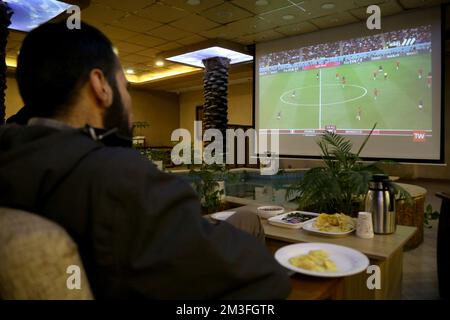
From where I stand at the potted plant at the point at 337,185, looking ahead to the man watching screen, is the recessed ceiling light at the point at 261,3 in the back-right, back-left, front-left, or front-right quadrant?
back-right

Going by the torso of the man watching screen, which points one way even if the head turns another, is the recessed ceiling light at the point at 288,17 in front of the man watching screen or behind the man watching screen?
in front

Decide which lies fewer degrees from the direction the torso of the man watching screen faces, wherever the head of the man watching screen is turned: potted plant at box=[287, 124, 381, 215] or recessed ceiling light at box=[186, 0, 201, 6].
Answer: the potted plant

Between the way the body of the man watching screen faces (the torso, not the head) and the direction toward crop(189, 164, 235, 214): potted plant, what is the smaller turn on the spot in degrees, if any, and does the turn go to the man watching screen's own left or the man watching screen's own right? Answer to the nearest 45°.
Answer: approximately 45° to the man watching screen's own left

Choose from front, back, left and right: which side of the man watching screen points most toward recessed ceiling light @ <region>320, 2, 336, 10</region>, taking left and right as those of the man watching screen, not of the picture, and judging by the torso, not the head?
front

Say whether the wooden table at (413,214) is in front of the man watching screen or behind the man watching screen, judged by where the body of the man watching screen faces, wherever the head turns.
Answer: in front

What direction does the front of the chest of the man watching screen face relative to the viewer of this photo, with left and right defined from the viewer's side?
facing away from the viewer and to the right of the viewer

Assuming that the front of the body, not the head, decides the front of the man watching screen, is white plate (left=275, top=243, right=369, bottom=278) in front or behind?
in front

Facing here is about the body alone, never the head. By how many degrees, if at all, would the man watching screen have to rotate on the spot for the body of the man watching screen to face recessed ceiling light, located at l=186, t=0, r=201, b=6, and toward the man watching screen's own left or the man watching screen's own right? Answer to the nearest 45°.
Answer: approximately 45° to the man watching screen's own left

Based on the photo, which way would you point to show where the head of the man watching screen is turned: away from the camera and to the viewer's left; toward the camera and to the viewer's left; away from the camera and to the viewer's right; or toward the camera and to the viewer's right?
away from the camera and to the viewer's right

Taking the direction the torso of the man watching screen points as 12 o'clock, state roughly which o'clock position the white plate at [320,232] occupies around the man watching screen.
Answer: The white plate is roughly at 12 o'clock from the man watching screen.
